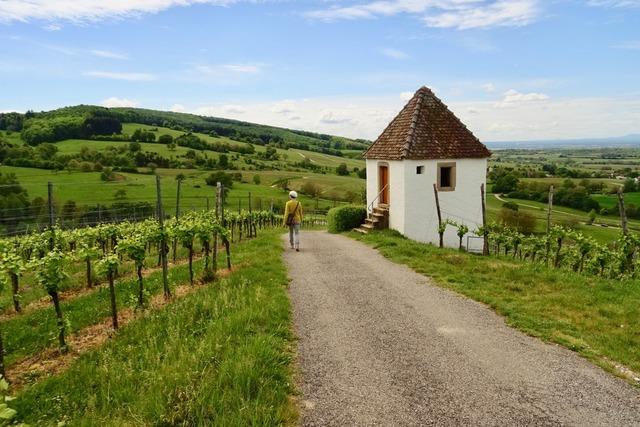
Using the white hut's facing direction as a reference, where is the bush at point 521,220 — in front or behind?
behind

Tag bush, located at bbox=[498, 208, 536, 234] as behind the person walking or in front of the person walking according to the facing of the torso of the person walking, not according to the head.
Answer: in front

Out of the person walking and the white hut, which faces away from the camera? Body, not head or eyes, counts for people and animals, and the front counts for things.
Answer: the person walking

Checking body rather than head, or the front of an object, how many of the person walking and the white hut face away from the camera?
1

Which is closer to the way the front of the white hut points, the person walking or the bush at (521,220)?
the person walking

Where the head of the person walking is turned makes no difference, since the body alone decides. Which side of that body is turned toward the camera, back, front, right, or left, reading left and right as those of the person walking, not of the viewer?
back

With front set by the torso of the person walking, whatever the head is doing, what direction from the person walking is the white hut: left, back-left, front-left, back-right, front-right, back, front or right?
front-right

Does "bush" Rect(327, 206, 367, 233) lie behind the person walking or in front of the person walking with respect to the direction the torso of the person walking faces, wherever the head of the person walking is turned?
in front

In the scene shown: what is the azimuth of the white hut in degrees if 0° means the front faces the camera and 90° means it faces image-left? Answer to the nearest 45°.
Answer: approximately 45°
